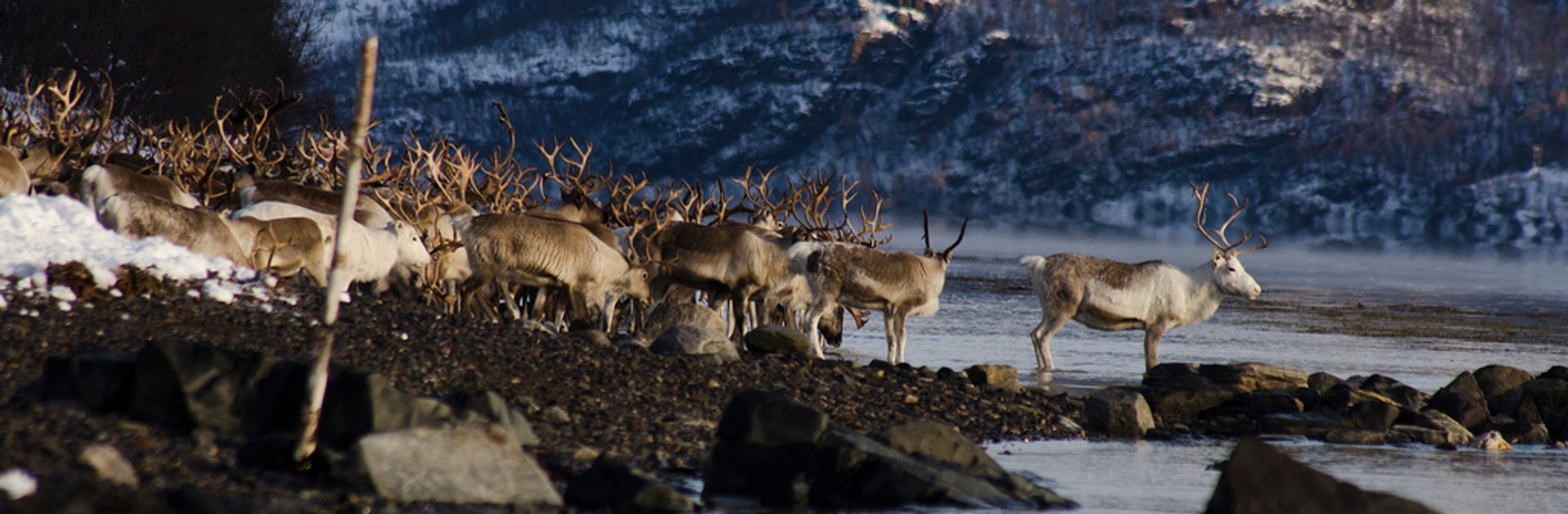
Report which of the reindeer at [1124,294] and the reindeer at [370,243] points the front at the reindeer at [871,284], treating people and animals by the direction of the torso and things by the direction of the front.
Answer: the reindeer at [370,243]

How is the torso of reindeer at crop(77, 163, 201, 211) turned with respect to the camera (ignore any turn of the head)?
to the viewer's right

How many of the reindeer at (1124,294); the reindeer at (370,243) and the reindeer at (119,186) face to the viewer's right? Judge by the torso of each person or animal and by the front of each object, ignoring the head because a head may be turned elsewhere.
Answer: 3

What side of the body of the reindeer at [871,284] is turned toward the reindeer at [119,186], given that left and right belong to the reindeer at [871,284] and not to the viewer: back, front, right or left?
back

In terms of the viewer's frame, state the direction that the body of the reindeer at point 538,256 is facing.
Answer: to the viewer's right

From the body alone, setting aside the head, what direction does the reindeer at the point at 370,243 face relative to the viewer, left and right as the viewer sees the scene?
facing to the right of the viewer

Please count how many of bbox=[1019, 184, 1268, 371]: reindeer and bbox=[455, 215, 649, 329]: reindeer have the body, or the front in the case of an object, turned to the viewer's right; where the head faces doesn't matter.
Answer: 2

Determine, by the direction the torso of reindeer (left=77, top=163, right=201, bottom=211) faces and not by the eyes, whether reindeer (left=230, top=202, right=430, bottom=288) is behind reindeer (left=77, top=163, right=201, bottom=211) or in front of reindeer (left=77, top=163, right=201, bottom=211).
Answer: in front

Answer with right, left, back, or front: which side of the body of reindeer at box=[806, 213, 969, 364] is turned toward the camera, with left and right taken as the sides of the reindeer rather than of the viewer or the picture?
right

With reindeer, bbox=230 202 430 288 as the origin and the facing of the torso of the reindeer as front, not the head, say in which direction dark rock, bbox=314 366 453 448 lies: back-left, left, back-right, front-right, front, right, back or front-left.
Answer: right

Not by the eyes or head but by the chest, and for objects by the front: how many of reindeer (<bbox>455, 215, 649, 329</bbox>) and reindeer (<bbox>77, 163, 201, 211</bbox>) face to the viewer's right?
2

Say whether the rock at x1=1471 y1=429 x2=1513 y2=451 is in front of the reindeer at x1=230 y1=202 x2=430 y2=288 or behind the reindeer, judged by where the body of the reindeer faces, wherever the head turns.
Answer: in front

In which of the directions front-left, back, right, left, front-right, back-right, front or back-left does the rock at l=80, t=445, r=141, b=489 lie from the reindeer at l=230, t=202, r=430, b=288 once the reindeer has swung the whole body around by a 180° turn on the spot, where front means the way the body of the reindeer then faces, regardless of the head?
left
